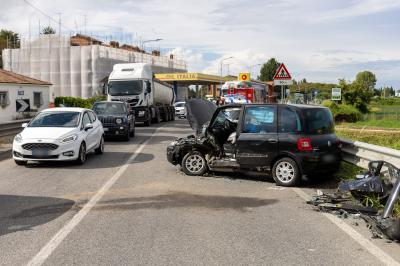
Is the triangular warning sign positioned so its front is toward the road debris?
yes

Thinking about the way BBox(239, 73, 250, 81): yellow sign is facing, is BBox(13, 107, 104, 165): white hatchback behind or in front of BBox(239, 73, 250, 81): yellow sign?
in front

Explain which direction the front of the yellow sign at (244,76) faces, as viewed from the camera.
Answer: facing the viewer

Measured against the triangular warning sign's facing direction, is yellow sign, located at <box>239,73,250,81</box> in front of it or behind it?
behind

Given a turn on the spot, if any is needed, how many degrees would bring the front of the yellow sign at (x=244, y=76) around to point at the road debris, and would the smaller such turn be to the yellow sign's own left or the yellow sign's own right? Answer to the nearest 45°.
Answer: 0° — it already faces it

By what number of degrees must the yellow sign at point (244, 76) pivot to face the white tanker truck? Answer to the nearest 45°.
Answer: approximately 45° to its right

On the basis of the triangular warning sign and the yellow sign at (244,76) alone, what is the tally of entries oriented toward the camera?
2

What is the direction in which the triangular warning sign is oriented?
toward the camera

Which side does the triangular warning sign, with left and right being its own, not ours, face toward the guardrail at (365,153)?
front

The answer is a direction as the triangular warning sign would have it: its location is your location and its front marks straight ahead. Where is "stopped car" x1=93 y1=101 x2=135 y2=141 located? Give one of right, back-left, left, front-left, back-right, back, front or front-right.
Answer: right

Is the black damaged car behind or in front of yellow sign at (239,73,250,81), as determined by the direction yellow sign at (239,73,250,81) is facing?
in front

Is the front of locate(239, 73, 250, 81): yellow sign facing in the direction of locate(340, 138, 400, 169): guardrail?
yes
